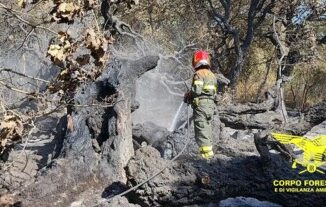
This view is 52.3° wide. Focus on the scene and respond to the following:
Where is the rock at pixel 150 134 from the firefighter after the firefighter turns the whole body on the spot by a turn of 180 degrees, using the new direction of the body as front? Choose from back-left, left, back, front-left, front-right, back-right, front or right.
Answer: back

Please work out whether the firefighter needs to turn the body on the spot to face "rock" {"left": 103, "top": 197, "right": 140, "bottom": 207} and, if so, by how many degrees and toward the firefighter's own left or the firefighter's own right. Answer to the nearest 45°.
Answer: approximately 90° to the firefighter's own left

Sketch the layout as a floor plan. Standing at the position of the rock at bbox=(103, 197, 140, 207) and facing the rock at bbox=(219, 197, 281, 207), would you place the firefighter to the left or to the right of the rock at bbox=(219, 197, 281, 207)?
left

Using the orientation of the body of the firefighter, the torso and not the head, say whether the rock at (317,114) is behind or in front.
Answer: behind

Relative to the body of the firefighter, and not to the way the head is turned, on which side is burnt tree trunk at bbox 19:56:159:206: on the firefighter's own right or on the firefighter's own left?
on the firefighter's own left

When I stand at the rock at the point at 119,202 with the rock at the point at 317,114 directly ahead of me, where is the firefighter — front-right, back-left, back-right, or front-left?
front-left

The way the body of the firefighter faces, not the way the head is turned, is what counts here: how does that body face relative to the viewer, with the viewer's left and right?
facing away from the viewer and to the left of the viewer

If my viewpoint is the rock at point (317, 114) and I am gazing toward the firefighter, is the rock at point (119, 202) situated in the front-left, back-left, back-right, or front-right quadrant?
front-left

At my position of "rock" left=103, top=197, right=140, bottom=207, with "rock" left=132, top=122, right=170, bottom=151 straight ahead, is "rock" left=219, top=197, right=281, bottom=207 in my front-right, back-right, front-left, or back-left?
front-right
